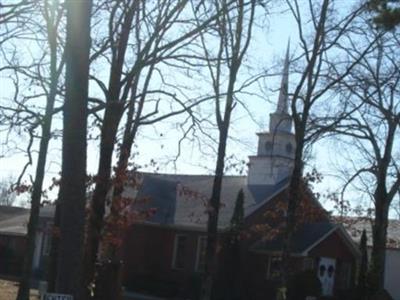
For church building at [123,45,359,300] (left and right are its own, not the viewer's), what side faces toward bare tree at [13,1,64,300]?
right

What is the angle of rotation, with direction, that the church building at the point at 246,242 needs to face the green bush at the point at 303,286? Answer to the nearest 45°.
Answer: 0° — it already faces it

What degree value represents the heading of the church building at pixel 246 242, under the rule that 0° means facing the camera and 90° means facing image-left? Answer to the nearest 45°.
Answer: approximately 315°

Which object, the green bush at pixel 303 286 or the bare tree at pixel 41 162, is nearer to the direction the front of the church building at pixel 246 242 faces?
the green bush
